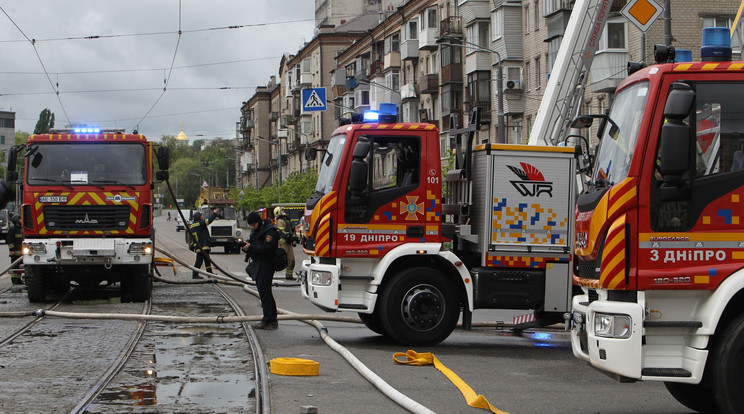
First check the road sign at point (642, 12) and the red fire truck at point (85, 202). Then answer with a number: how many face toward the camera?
2

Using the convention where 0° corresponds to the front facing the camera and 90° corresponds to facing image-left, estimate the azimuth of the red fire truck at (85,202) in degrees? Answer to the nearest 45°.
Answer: approximately 0°

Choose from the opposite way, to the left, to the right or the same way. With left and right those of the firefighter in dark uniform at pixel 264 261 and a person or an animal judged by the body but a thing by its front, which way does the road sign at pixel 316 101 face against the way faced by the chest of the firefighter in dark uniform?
to the left

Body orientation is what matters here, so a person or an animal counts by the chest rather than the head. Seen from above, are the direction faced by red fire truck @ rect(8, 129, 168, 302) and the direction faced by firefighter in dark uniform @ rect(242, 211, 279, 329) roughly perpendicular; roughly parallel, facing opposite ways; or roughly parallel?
roughly perpendicular

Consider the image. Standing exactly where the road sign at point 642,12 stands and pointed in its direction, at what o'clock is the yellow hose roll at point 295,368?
The yellow hose roll is roughly at 1 o'clock from the road sign.

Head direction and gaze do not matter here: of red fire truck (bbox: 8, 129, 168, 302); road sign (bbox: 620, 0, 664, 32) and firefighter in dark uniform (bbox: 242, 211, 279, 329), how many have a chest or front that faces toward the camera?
2

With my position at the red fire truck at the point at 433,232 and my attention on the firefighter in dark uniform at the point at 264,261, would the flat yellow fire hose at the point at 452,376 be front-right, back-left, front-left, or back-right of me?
back-left

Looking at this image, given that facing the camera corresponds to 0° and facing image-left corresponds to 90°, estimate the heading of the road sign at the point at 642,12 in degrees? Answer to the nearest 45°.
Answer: approximately 0°

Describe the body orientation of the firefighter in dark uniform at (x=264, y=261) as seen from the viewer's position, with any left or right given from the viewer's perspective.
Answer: facing to the left of the viewer
